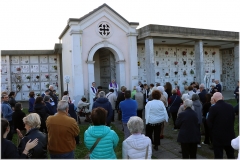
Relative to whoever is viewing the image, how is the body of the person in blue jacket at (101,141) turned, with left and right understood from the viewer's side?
facing away from the viewer

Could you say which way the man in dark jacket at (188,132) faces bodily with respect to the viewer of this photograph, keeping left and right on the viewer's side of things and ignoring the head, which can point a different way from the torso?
facing away from the viewer and to the left of the viewer

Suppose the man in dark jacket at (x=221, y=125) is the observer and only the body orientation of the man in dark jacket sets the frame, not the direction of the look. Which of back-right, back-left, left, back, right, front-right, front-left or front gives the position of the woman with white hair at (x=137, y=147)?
left

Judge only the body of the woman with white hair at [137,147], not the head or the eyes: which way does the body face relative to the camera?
away from the camera

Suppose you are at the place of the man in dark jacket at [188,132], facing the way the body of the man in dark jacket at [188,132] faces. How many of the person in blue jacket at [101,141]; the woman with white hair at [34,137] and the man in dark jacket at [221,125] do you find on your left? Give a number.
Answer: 2

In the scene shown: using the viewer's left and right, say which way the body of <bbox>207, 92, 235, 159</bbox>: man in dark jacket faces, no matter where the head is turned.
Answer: facing away from the viewer and to the left of the viewer

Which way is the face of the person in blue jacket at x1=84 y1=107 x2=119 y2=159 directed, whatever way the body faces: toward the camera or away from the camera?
away from the camera

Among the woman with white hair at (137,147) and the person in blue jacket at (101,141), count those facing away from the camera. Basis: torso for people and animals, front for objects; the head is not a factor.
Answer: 2

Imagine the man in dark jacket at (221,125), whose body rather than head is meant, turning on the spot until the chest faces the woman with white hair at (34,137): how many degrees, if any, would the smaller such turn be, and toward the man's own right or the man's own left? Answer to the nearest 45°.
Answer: approximately 90° to the man's own left

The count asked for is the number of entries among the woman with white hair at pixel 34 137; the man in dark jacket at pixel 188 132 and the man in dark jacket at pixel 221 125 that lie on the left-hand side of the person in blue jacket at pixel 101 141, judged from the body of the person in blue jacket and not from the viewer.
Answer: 1

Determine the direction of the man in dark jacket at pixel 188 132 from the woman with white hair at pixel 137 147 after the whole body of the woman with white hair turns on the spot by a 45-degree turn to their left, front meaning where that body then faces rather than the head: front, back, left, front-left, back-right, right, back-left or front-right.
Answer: right

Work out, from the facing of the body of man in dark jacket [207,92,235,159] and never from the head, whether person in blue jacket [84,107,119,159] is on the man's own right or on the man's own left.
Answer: on the man's own left

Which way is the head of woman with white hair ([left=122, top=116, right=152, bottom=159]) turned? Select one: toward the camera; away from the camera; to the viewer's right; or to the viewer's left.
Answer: away from the camera
